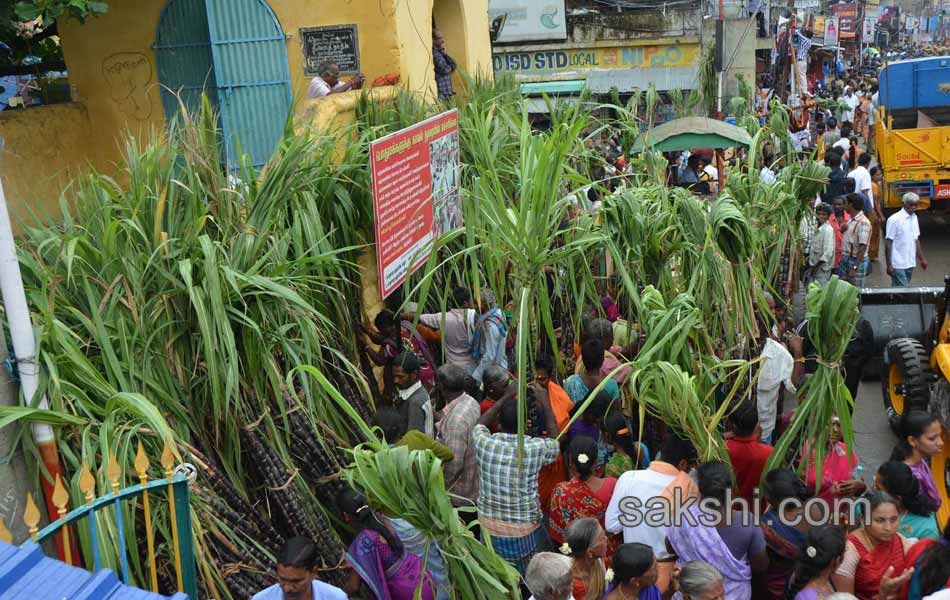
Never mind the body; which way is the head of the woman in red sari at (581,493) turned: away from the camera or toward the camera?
away from the camera

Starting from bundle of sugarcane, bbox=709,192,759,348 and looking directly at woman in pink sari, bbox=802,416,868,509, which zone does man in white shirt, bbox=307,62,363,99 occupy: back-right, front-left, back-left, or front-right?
back-right

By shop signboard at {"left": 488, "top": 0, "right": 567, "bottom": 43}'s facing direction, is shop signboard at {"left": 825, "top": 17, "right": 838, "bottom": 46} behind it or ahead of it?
behind

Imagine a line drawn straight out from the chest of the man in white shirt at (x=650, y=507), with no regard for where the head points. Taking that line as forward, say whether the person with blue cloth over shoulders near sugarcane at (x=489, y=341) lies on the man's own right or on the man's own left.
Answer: on the man's own left

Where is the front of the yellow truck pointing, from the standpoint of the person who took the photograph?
facing away from the viewer

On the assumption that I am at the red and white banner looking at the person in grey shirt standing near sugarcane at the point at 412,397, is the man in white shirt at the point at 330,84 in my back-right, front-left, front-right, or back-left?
back-right

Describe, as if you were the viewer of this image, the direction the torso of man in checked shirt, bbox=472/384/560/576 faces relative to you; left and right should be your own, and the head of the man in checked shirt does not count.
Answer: facing away from the viewer

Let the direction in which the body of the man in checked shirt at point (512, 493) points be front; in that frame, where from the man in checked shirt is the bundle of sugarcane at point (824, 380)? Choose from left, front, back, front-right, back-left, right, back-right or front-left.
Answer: right

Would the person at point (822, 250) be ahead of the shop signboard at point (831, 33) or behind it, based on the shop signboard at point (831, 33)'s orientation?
ahead

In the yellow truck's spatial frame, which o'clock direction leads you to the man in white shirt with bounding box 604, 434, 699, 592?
The man in white shirt is roughly at 6 o'clock from the yellow truck.

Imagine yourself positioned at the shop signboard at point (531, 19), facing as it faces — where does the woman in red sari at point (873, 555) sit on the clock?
The woman in red sari is roughly at 12 o'clock from the shop signboard.

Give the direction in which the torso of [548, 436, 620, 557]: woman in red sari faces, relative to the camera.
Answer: away from the camera
